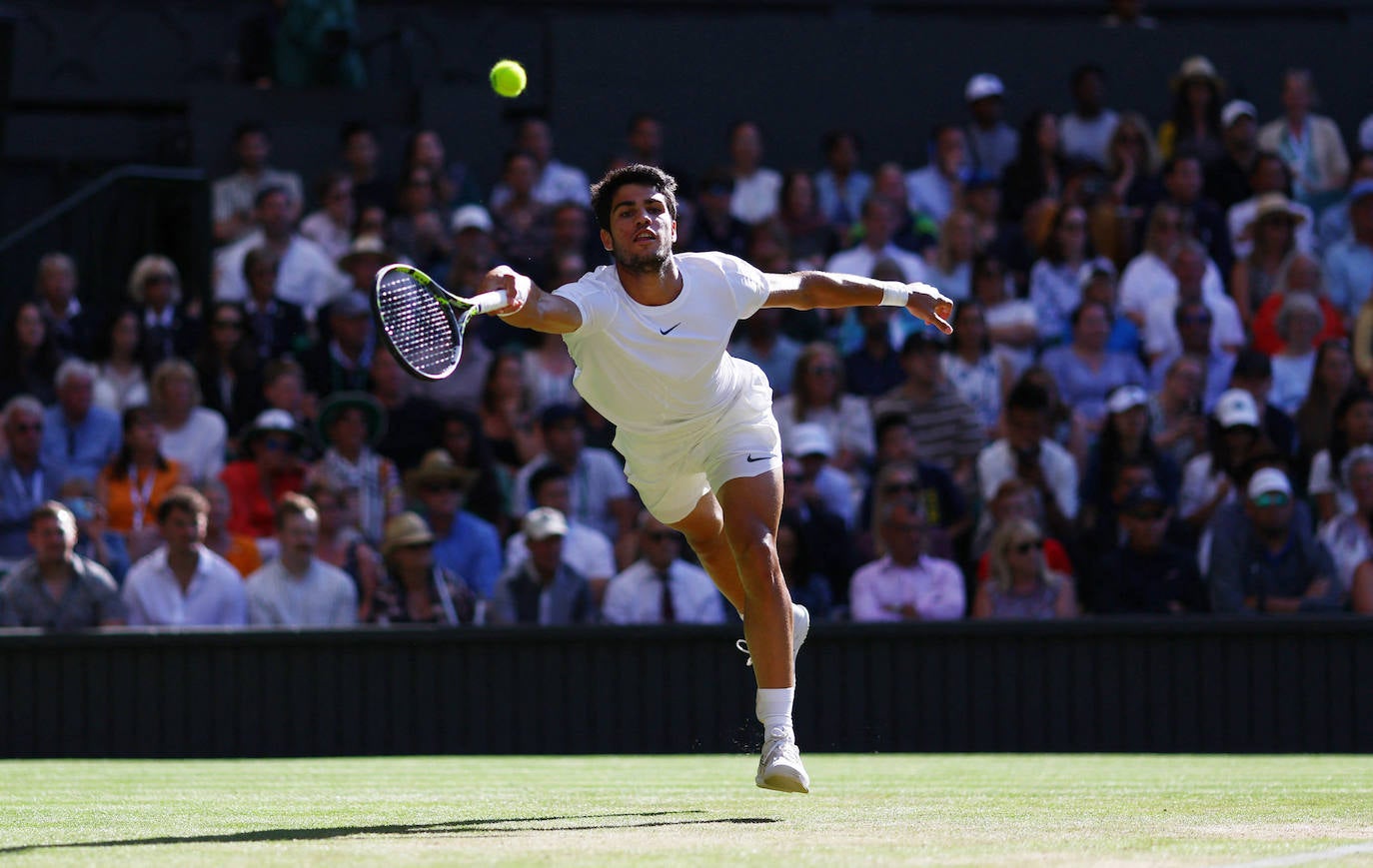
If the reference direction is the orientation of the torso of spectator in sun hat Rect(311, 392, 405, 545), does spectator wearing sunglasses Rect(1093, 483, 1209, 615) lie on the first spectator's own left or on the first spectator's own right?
on the first spectator's own left

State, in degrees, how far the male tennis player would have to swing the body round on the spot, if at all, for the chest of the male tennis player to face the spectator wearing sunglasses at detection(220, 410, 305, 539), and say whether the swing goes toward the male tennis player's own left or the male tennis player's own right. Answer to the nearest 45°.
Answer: approximately 135° to the male tennis player's own right

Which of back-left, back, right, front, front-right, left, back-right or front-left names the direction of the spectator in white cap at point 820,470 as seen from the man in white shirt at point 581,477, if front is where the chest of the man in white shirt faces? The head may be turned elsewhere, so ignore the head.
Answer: left

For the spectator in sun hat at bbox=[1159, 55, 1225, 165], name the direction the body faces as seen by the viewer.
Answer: toward the camera

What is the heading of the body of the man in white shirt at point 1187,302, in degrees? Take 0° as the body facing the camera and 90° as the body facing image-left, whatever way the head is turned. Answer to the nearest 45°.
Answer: approximately 0°

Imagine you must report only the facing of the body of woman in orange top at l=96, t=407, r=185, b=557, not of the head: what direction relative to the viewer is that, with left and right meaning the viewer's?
facing the viewer

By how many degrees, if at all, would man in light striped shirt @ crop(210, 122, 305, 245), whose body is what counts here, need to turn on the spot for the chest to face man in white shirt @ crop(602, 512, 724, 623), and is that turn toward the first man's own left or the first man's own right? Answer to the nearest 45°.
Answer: approximately 45° to the first man's own left

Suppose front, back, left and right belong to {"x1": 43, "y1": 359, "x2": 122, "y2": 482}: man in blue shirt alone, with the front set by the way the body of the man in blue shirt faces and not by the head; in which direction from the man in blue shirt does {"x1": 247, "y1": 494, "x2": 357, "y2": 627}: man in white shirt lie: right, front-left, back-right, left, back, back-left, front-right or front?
front-left

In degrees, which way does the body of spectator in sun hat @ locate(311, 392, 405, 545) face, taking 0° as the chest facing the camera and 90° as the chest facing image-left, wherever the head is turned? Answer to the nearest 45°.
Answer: approximately 0°

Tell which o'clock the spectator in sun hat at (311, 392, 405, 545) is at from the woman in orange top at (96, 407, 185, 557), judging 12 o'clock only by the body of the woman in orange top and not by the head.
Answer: The spectator in sun hat is roughly at 9 o'clock from the woman in orange top.

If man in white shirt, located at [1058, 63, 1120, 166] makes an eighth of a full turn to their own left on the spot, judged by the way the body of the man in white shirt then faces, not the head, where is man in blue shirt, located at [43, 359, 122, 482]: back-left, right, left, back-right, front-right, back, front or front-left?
right

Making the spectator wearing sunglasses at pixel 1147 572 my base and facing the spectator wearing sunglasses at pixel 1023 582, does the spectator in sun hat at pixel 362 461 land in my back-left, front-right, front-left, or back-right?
front-right

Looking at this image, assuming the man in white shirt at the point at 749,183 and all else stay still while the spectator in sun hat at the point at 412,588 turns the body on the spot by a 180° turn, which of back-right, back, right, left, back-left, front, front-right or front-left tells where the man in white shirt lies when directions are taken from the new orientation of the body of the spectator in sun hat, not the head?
front-right

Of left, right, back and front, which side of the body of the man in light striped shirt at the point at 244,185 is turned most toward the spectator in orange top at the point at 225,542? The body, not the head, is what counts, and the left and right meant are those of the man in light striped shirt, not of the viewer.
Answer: front

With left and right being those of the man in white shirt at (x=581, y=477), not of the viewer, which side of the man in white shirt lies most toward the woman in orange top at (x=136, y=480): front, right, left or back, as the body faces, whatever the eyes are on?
right

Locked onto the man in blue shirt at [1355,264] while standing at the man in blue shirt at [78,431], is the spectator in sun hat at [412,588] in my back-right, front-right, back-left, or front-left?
front-right
